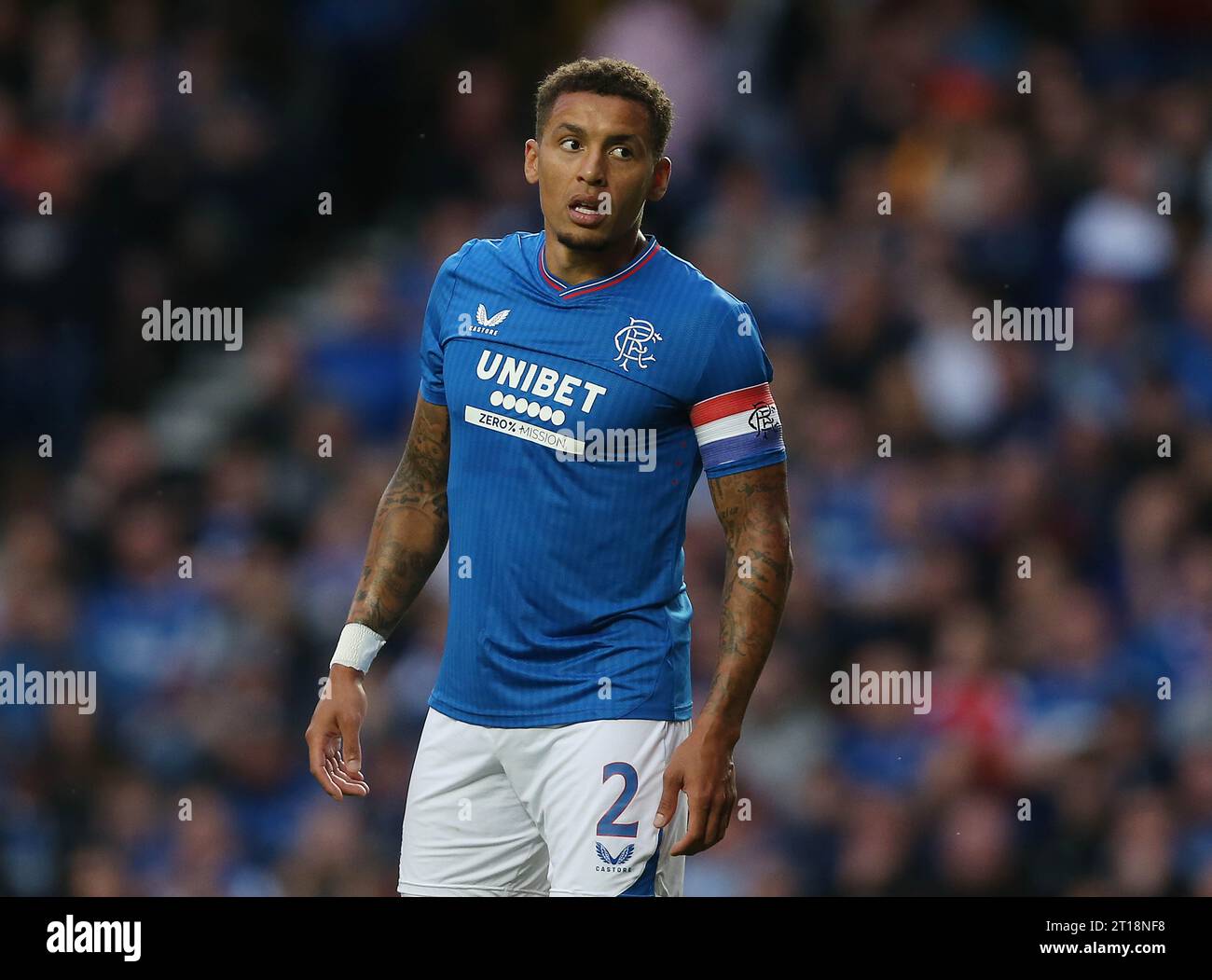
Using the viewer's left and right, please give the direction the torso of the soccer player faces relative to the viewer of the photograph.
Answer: facing the viewer and to the left of the viewer
